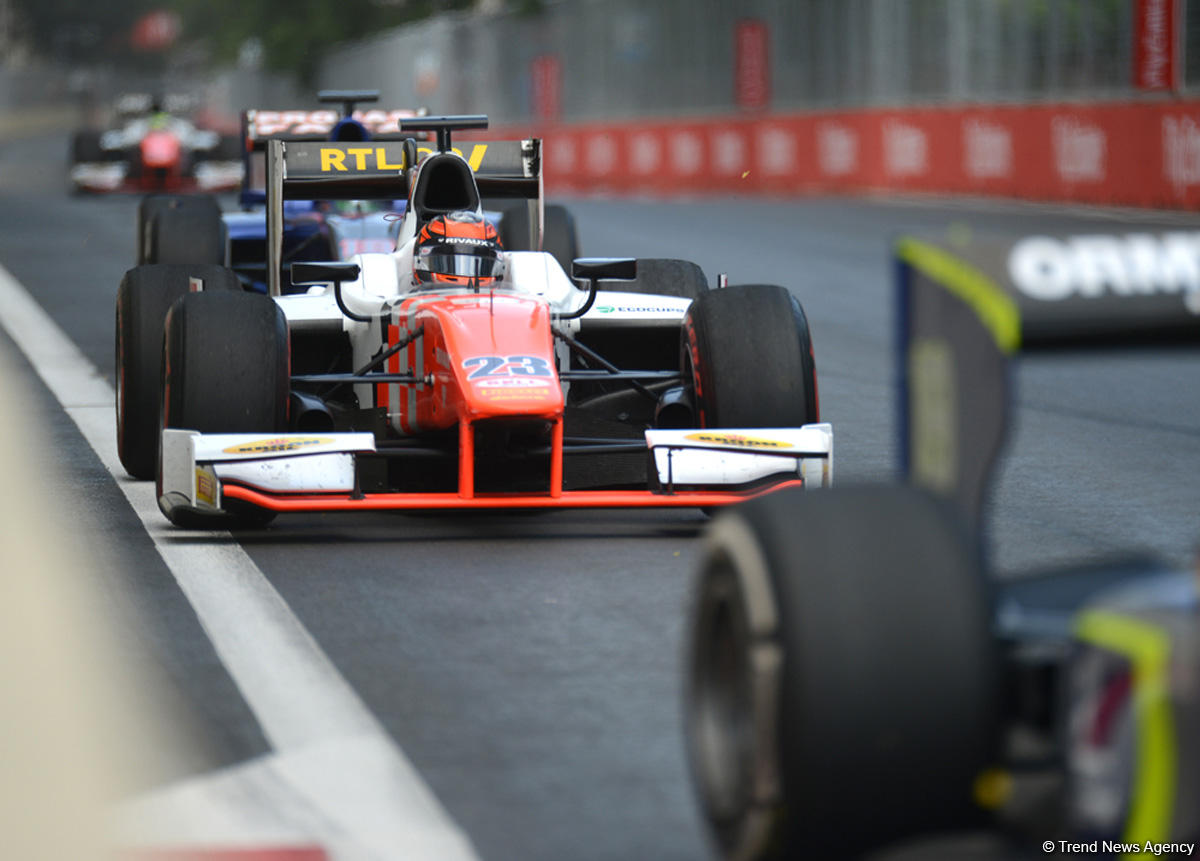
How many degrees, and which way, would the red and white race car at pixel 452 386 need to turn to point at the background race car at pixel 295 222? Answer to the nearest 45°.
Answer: approximately 180°

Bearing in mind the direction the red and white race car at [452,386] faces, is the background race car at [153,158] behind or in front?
behind

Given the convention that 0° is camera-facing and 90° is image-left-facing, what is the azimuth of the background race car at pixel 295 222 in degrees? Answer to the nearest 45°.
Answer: approximately 0°

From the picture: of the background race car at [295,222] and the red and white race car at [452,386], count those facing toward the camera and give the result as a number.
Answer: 2

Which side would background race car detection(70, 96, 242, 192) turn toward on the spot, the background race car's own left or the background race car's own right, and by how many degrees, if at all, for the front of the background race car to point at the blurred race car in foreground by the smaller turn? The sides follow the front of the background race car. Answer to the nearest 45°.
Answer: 0° — it already faces it

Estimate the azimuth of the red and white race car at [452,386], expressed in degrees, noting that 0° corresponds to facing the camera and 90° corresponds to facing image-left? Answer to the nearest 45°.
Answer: approximately 0°

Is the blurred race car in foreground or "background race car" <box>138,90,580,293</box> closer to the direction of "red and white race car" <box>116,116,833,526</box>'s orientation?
the blurred race car in foreground

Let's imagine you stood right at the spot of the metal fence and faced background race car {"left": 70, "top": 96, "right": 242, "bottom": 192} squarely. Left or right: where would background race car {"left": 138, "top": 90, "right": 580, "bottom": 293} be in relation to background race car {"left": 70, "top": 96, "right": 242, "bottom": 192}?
left

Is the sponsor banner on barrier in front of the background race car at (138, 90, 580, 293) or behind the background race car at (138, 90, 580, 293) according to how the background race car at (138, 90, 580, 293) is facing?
behind
